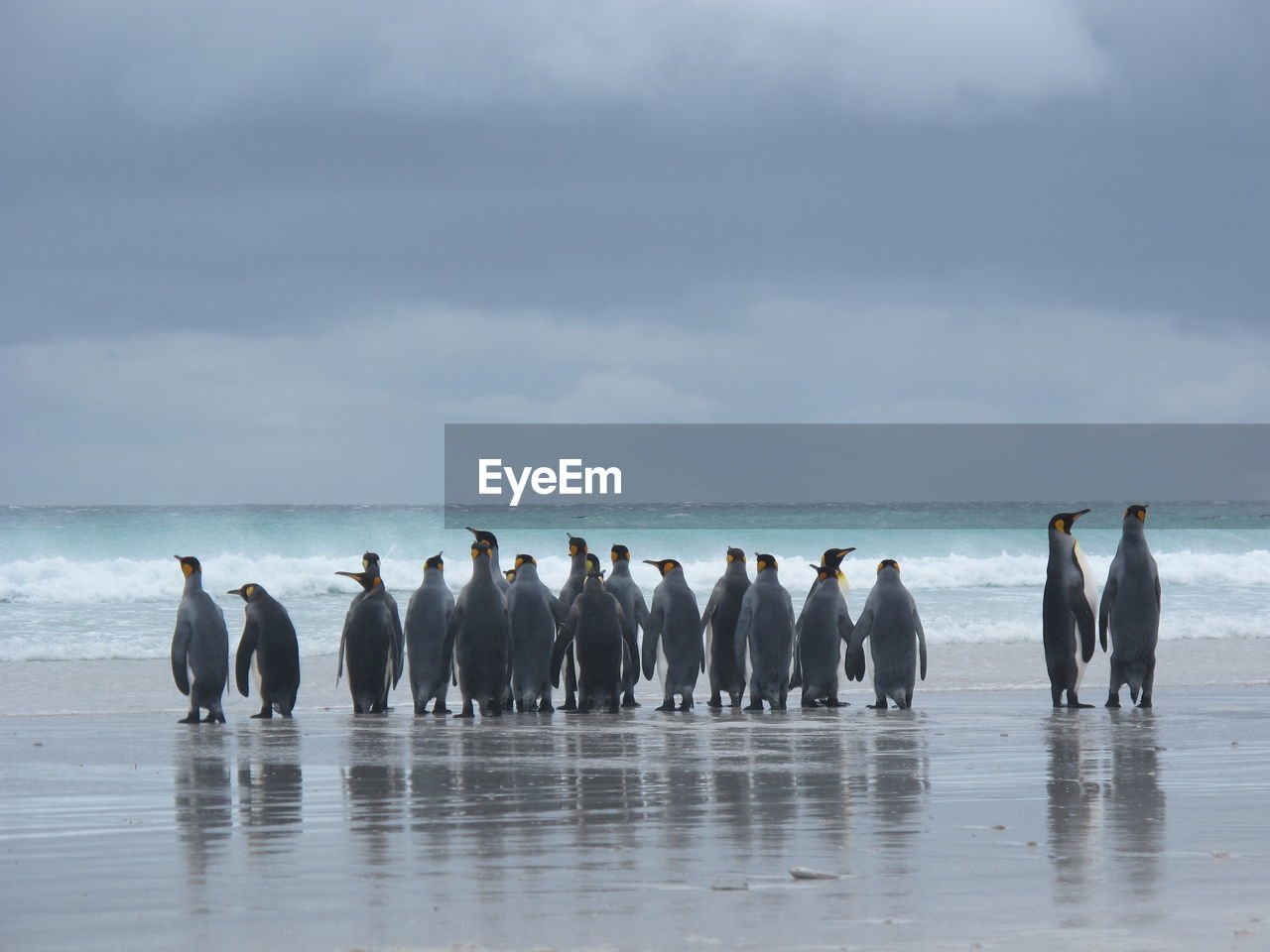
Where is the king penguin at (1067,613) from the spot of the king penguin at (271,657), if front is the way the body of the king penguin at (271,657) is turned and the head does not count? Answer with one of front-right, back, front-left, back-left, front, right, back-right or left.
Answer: back-right

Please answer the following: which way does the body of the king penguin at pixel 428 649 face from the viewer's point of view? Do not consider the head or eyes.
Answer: away from the camera

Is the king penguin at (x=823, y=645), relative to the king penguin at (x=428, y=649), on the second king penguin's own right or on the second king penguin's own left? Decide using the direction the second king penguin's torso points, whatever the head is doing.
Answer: on the second king penguin's own right

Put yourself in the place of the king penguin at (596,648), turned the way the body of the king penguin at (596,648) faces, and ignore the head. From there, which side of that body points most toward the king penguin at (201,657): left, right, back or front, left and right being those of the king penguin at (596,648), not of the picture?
left

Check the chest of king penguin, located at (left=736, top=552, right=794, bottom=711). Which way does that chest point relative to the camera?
away from the camera

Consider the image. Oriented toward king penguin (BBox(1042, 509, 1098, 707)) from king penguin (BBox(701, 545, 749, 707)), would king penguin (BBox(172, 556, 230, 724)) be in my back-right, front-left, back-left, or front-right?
back-right

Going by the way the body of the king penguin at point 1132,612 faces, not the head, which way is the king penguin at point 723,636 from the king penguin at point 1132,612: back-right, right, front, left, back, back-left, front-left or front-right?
left

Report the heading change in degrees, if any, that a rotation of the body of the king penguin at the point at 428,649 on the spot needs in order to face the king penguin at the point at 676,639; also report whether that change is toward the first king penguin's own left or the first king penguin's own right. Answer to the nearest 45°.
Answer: approximately 90° to the first king penguin's own right

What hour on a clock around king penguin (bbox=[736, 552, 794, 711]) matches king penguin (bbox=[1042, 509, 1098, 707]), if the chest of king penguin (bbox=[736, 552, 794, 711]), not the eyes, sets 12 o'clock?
king penguin (bbox=[1042, 509, 1098, 707]) is roughly at 3 o'clock from king penguin (bbox=[736, 552, 794, 711]).

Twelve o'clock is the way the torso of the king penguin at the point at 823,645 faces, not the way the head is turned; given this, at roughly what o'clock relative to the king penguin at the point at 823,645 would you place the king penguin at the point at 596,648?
the king penguin at the point at 596,648 is roughly at 8 o'clock from the king penguin at the point at 823,645.

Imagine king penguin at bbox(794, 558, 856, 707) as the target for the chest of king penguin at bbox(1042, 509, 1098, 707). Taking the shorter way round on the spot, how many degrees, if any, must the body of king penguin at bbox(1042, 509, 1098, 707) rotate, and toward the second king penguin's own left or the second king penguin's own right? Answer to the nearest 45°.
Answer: approximately 135° to the second king penguin's own left

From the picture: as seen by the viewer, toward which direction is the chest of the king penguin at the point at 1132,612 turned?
away from the camera

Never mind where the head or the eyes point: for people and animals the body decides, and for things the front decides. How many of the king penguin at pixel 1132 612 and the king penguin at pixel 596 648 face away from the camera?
2
